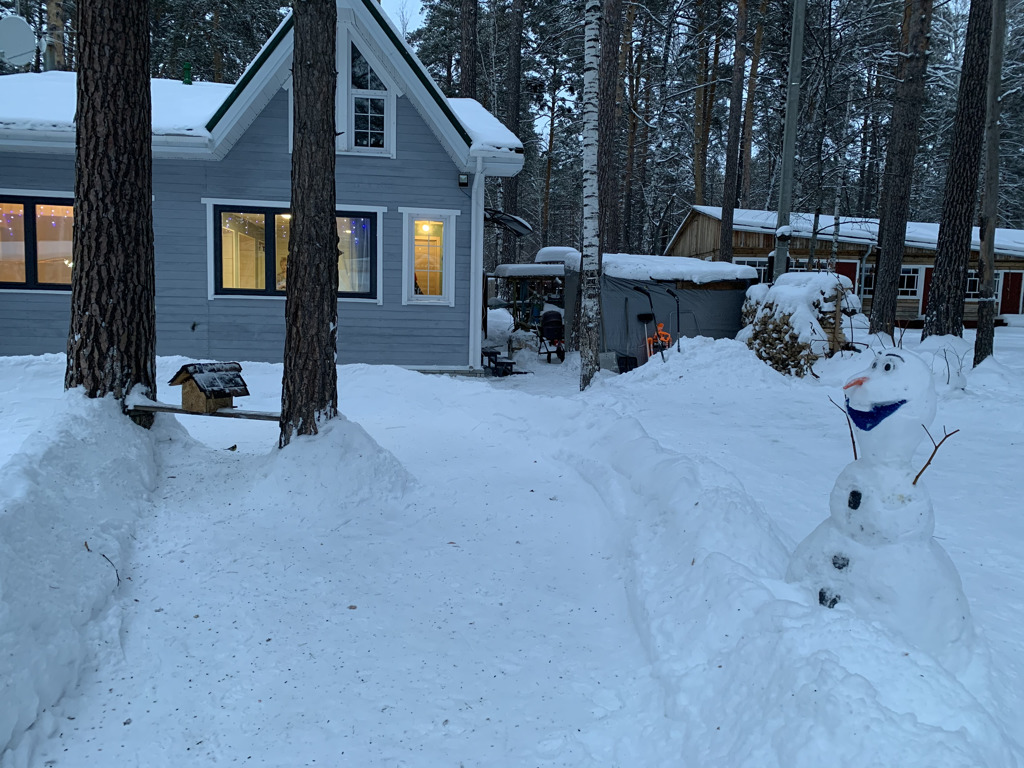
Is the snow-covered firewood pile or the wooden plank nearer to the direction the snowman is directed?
the wooden plank

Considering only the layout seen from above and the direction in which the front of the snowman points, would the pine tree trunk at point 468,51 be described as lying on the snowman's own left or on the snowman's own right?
on the snowman's own right

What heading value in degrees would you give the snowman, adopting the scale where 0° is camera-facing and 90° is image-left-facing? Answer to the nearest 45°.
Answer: approximately 45°

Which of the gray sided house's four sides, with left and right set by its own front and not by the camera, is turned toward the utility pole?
left

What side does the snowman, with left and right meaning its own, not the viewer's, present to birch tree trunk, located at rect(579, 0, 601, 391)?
right

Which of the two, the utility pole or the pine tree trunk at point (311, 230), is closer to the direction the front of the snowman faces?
the pine tree trunk

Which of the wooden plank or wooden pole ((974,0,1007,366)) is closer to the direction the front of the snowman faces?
the wooden plank

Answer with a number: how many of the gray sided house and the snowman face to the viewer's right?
0

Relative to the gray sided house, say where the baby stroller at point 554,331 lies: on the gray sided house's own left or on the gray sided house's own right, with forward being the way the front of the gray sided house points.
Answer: on the gray sided house's own left

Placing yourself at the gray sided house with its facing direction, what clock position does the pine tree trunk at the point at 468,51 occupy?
The pine tree trunk is roughly at 7 o'clock from the gray sided house.

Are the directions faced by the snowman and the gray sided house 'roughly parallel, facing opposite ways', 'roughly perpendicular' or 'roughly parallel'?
roughly perpendicular

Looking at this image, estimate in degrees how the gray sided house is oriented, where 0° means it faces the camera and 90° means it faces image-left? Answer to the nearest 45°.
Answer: approximately 0°

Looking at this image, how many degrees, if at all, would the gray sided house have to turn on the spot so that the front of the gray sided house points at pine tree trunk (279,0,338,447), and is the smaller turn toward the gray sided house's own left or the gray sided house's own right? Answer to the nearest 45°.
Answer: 0° — it already faces it

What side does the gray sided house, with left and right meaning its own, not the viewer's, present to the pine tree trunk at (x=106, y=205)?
front
